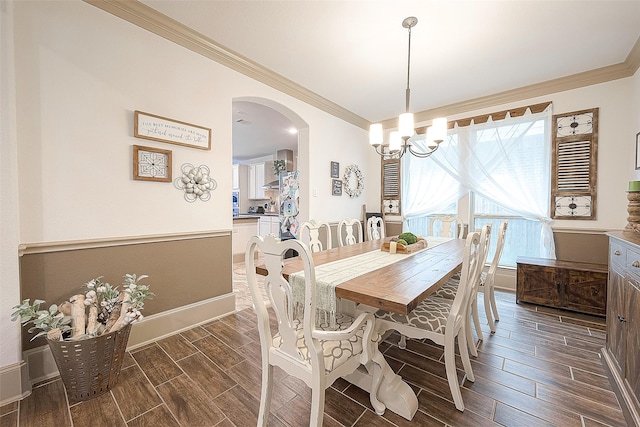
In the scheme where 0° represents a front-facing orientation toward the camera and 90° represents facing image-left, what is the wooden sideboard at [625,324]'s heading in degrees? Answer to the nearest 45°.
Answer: approximately 90°

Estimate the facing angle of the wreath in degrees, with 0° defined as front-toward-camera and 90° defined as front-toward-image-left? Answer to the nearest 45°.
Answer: approximately 315°

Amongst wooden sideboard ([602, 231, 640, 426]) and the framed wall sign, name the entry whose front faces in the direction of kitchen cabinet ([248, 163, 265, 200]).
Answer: the wooden sideboard

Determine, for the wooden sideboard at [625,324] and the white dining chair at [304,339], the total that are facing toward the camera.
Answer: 0

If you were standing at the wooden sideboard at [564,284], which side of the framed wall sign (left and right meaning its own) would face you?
front

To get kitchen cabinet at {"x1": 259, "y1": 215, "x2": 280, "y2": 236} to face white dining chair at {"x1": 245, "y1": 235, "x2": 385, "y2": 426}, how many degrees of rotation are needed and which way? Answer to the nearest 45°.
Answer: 0° — it already faces it

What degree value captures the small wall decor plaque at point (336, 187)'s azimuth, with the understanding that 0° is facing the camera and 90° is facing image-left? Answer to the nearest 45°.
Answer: approximately 315°

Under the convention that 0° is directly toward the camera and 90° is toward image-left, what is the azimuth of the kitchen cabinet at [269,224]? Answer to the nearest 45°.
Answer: approximately 0°

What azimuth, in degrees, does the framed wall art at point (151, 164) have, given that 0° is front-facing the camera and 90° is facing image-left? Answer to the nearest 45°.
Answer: approximately 315°

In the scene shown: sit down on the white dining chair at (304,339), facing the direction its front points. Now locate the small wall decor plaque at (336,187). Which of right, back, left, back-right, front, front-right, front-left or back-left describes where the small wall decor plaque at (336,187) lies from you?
front-left

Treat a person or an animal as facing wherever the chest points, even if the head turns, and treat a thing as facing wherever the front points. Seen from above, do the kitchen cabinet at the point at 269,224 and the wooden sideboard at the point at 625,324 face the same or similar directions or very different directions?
very different directions

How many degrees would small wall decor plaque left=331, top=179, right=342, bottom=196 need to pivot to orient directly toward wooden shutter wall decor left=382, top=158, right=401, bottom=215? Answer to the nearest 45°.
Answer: approximately 90° to its left

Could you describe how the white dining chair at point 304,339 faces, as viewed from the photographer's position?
facing away from the viewer and to the right of the viewer

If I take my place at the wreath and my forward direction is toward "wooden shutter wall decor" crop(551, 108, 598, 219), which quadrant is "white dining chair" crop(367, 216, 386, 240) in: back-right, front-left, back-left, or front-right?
front-right

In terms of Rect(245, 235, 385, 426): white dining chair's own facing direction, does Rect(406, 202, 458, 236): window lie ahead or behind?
ahead

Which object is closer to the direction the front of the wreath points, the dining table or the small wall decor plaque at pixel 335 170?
the dining table

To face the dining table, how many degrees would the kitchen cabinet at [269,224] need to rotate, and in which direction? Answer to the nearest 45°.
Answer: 0° — it already faces it
